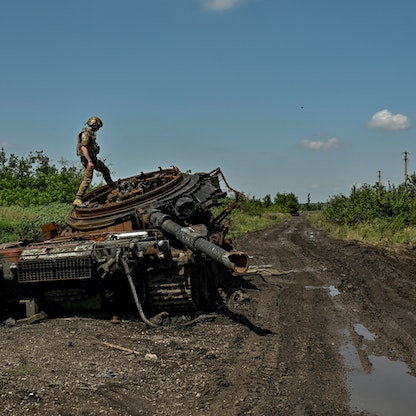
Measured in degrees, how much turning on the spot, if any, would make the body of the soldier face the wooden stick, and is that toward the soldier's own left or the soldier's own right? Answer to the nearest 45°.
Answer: approximately 90° to the soldier's own right

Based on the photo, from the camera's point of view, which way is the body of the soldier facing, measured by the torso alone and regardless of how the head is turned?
to the viewer's right
